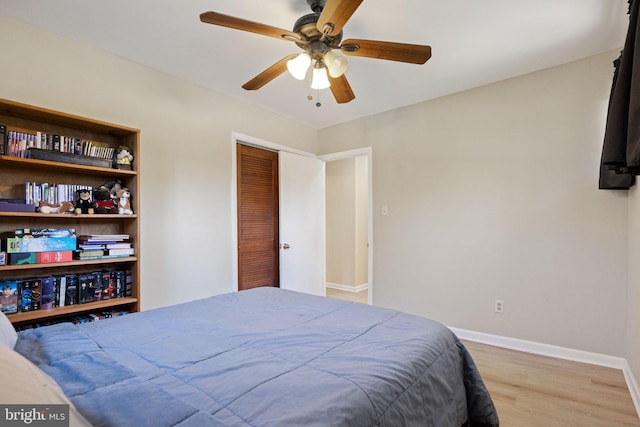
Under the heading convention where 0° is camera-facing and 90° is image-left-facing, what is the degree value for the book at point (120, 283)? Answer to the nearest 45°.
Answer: approximately 270°

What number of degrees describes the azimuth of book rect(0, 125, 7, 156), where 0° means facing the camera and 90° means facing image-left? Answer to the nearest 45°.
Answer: approximately 270°

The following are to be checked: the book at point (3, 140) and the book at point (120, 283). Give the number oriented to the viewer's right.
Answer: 2

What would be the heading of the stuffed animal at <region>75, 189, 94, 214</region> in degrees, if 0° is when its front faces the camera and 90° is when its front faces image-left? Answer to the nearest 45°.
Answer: approximately 0°

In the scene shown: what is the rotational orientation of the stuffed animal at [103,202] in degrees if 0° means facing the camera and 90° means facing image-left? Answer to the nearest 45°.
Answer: approximately 315°
